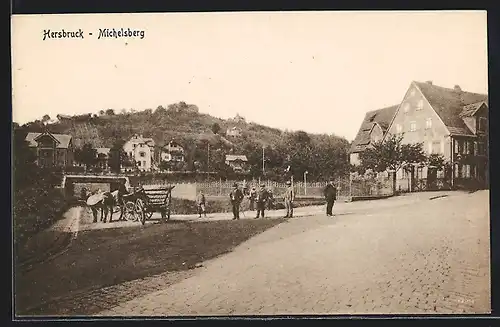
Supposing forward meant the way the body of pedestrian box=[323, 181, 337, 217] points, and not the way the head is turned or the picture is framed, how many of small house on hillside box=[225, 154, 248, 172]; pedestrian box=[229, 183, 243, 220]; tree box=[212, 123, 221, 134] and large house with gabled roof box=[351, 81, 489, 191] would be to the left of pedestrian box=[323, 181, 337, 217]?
1

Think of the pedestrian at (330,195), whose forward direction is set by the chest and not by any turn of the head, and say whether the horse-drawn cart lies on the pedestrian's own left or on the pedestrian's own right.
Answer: on the pedestrian's own right

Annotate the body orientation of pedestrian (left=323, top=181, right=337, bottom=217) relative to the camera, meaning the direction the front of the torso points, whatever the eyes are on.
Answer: toward the camera

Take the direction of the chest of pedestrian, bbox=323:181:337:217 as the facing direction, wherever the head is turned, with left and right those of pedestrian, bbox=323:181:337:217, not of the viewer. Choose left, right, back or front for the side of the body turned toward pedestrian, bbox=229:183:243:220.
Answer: right

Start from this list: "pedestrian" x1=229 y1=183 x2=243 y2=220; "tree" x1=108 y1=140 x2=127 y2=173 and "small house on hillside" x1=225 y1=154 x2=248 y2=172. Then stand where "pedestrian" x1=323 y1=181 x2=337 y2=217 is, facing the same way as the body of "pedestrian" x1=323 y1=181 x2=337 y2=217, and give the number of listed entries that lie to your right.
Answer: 3

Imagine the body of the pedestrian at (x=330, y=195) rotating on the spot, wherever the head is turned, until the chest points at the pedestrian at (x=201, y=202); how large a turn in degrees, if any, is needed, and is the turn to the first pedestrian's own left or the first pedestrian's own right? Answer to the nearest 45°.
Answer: approximately 90° to the first pedestrian's own right

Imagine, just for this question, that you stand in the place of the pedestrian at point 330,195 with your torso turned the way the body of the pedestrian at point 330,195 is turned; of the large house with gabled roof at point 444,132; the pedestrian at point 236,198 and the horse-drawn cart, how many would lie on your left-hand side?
1
